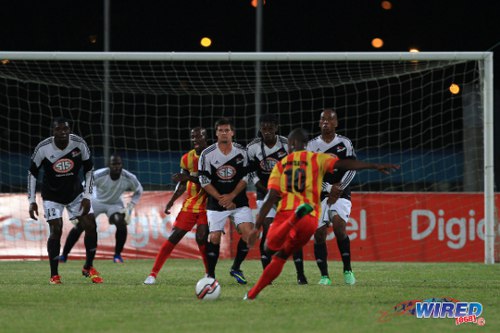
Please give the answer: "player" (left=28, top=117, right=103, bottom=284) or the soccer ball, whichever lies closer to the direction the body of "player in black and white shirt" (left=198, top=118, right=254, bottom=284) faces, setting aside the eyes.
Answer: the soccer ball

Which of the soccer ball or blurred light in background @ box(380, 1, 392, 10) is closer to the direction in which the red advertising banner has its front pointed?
the soccer ball

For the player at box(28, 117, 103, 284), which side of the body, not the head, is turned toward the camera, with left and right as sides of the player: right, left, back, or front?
front

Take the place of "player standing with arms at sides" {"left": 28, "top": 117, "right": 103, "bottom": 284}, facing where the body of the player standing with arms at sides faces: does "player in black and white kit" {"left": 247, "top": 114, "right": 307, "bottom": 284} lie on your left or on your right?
on your left

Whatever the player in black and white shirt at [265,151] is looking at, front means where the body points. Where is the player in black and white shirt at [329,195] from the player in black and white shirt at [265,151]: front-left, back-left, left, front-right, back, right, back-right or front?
left

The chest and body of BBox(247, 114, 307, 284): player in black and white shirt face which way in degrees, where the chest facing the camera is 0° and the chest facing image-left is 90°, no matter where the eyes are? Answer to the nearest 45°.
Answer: approximately 0°

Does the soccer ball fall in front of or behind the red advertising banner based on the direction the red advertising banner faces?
in front
